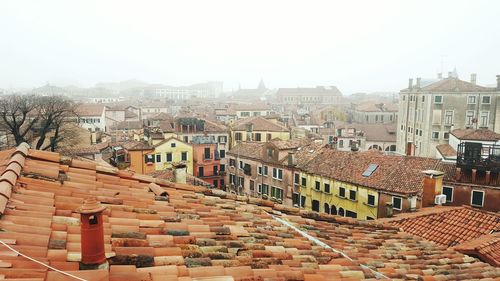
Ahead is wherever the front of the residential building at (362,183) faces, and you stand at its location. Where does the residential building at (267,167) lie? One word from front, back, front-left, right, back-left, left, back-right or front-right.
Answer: right

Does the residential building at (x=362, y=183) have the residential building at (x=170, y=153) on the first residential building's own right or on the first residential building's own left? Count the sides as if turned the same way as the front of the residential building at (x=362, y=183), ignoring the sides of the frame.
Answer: on the first residential building's own right

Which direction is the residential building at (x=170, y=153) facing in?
toward the camera

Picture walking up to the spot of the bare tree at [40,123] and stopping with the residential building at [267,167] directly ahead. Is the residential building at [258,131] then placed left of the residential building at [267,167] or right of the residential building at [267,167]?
left

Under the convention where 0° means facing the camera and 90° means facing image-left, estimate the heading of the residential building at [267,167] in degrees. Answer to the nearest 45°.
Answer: approximately 45°

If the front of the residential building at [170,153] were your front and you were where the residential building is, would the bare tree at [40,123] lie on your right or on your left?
on your right

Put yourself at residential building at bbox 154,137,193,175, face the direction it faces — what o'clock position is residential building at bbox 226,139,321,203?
residential building at bbox 226,139,321,203 is roughly at 10 o'clock from residential building at bbox 154,137,193,175.

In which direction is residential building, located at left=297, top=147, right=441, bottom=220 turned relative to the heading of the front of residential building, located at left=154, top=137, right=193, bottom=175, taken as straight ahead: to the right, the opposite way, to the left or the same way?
to the right

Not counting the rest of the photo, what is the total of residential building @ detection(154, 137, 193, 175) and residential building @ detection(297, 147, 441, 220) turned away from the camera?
0

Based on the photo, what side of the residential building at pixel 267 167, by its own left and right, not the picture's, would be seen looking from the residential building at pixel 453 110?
back

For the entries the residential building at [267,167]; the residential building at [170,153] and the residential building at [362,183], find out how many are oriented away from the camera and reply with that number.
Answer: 0

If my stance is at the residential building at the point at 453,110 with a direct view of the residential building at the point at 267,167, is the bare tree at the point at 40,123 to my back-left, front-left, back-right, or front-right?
front-right

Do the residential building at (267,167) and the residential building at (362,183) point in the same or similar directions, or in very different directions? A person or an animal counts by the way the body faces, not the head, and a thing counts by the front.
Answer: same or similar directions

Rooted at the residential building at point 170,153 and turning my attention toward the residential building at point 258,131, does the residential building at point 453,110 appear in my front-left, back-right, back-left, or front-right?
front-right

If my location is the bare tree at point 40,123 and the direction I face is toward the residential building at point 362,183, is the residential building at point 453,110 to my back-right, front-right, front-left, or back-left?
front-left

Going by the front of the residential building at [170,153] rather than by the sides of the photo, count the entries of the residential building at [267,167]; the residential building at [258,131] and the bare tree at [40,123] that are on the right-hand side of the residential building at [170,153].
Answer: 1
